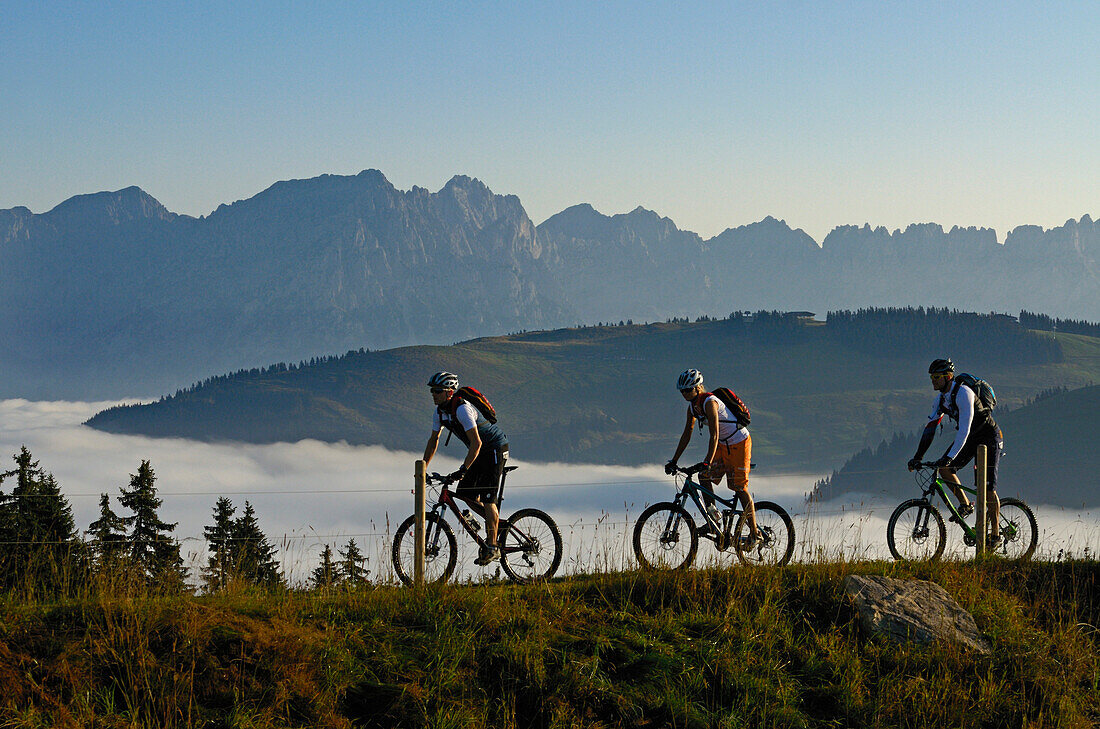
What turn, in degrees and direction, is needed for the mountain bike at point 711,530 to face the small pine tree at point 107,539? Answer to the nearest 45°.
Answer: approximately 45° to its right

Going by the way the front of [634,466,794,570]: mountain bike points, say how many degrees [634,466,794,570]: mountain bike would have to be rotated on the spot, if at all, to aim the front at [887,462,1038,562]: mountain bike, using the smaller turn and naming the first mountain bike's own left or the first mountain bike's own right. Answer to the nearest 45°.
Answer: approximately 135° to the first mountain bike's own right

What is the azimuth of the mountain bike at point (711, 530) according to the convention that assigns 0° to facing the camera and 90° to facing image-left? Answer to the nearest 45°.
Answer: approximately 90°

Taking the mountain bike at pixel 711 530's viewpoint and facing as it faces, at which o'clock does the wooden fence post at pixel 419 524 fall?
The wooden fence post is roughly at 11 o'clock from the mountain bike.

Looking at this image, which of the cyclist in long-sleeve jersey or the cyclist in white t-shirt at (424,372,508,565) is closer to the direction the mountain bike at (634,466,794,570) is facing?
the cyclist in white t-shirt

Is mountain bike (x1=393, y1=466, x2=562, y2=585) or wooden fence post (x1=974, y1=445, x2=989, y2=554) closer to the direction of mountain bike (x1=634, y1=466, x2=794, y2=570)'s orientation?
the mountain bike

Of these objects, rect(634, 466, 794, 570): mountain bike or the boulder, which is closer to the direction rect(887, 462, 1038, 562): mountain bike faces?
the mountain bike

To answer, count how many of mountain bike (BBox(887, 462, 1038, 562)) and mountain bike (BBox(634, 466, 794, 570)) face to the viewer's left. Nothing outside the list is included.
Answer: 2

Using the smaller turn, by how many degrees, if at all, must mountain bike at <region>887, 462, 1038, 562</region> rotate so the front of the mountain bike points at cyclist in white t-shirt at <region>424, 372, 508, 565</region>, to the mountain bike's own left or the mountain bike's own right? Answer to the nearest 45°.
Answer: approximately 45° to the mountain bike's own left

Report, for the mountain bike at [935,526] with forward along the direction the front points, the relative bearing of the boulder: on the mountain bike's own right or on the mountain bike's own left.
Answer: on the mountain bike's own left

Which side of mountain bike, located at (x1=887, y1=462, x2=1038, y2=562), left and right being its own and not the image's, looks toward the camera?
left
